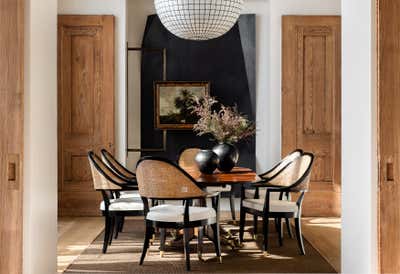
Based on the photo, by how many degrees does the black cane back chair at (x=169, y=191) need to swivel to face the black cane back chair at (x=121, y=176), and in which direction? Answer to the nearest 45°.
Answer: approximately 45° to its left

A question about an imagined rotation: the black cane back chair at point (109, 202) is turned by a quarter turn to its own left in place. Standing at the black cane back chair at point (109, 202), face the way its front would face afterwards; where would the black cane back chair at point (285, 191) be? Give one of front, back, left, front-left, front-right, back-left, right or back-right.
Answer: right

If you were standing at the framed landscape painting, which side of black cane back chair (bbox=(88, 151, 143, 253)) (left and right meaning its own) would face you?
left

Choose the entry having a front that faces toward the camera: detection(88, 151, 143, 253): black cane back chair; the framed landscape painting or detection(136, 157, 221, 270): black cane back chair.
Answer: the framed landscape painting

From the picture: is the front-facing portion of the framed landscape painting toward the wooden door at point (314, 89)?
no

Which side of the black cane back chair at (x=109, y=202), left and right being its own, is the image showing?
right

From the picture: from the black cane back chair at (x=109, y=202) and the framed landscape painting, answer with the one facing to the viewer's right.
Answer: the black cane back chair

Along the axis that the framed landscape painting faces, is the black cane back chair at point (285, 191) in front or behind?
in front

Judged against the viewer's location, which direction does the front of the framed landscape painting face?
facing the viewer

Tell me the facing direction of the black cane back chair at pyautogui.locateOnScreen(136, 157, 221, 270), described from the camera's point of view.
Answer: facing away from the viewer and to the right of the viewer

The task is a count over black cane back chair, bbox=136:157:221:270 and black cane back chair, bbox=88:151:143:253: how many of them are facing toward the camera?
0

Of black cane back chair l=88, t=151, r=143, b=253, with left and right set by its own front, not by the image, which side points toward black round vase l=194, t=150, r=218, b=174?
front

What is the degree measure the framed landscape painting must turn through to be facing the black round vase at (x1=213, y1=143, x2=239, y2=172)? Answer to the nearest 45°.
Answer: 0° — it already faces it

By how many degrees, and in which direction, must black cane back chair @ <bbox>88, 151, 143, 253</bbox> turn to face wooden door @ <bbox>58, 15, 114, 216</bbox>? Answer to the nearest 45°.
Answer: approximately 90° to its left

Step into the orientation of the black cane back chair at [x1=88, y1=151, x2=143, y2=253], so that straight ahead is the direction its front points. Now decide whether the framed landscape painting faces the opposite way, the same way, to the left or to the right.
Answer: to the right

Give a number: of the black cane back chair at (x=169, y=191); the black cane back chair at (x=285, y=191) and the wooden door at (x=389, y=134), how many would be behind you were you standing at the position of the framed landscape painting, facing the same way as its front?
0

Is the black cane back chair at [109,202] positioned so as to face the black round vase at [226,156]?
yes
